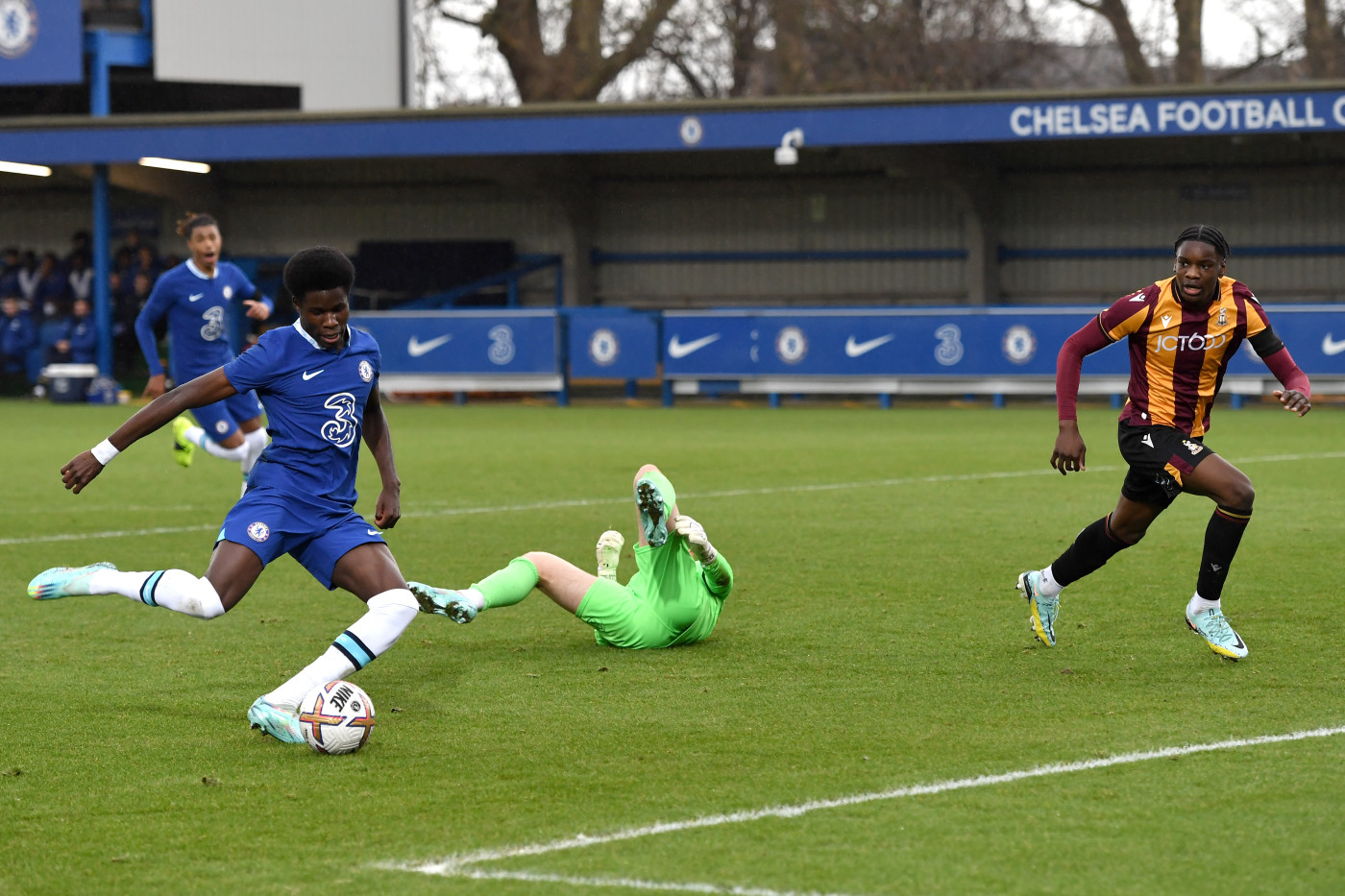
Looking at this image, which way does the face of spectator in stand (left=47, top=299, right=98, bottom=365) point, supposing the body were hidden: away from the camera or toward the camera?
toward the camera

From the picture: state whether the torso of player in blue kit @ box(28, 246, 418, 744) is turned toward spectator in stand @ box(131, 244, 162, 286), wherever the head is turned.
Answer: no

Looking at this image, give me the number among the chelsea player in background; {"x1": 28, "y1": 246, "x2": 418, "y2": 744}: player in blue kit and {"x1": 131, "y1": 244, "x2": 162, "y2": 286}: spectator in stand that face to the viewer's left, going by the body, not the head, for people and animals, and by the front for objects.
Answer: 0

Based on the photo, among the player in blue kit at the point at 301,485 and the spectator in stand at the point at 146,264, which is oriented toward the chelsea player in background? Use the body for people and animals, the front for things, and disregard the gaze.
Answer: the spectator in stand

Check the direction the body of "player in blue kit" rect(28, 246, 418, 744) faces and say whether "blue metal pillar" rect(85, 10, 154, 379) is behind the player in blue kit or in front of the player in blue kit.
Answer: behind

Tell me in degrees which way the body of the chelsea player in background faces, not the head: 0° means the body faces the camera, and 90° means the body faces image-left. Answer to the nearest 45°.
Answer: approximately 315°

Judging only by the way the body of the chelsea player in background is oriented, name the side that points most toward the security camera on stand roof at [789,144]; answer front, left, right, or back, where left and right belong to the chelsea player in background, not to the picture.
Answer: left

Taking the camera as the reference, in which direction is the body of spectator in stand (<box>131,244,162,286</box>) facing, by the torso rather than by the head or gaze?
toward the camera

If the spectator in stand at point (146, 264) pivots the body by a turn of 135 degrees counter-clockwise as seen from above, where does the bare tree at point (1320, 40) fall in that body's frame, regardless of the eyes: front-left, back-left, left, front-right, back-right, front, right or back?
front-right

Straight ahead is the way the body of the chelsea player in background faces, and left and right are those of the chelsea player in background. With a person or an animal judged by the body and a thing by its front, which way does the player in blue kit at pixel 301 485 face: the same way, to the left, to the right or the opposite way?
the same way

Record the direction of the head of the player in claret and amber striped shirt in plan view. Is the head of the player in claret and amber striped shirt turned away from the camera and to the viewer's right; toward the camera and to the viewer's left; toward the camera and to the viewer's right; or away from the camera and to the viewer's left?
toward the camera and to the viewer's left

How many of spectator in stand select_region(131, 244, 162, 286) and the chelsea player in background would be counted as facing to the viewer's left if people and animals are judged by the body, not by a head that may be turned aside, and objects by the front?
0

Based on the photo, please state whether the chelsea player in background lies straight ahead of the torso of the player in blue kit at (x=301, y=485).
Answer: no

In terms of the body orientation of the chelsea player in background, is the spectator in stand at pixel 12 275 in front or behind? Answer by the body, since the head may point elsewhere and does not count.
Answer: behind

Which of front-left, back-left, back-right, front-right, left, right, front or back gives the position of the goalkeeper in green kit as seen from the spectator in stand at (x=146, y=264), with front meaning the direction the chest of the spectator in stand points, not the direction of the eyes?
front

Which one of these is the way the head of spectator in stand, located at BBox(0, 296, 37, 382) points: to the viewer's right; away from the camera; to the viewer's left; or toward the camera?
toward the camera
